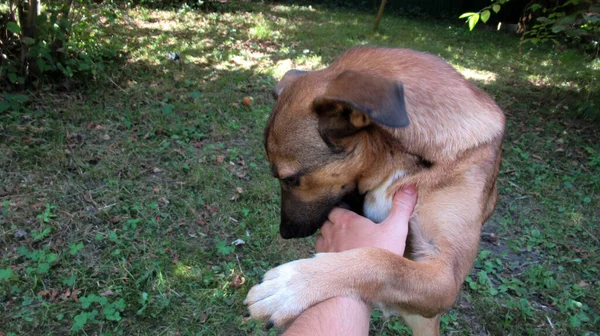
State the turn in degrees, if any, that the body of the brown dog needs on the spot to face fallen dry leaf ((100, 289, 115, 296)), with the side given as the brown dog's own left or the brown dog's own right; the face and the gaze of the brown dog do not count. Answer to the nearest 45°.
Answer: approximately 45° to the brown dog's own right

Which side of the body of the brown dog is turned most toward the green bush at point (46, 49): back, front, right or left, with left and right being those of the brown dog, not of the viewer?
right

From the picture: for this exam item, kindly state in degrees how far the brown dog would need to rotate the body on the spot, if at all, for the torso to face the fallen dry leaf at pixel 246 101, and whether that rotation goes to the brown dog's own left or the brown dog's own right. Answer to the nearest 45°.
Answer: approximately 90° to the brown dog's own right

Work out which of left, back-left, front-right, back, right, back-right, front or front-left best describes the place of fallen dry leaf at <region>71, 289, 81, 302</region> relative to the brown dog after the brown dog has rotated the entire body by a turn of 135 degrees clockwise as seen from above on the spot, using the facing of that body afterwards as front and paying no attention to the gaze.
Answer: left

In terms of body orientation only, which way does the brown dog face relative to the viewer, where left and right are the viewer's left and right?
facing the viewer and to the left of the viewer

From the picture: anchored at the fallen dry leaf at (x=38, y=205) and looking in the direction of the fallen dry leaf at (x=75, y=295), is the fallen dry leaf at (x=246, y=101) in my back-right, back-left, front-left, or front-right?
back-left

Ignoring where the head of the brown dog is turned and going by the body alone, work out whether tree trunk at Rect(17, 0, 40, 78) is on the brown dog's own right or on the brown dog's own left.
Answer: on the brown dog's own right

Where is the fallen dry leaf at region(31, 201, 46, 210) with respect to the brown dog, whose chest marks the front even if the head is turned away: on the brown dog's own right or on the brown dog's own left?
on the brown dog's own right
